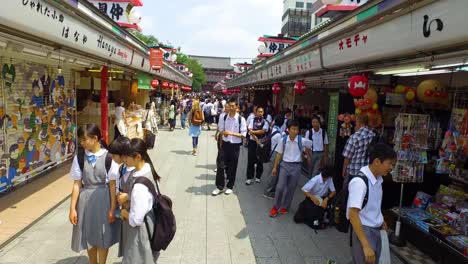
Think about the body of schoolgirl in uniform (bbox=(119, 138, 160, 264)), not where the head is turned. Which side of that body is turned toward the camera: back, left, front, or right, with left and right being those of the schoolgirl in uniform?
left

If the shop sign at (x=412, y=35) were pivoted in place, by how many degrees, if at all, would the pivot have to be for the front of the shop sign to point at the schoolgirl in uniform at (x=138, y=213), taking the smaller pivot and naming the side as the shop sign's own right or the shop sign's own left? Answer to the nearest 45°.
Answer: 0° — it already faces them

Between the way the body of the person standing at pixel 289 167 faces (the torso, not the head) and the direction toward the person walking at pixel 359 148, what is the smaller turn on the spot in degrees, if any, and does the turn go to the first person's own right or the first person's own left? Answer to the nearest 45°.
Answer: approximately 45° to the first person's own left

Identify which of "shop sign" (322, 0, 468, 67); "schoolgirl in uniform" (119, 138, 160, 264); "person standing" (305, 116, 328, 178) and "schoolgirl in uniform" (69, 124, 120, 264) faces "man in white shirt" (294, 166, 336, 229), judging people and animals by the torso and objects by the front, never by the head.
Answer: the person standing

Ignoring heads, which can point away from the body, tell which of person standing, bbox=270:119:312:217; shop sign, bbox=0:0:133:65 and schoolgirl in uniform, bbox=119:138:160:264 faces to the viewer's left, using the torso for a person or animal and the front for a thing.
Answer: the schoolgirl in uniform

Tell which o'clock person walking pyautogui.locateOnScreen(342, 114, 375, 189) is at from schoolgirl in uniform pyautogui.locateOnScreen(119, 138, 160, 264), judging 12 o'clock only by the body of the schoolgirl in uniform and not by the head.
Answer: The person walking is roughly at 5 o'clock from the schoolgirl in uniform.

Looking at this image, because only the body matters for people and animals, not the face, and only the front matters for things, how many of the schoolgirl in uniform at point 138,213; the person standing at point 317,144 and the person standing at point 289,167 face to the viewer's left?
1

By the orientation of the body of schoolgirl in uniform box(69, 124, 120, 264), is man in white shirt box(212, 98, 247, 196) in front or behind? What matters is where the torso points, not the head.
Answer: behind

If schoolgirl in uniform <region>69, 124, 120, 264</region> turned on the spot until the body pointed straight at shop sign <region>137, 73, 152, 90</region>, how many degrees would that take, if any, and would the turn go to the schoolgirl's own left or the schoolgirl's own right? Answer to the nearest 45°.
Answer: approximately 180°

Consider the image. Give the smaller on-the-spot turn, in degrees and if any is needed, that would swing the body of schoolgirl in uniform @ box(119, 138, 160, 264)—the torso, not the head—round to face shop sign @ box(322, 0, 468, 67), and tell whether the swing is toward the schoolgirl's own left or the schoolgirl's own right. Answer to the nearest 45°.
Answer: approximately 180°
